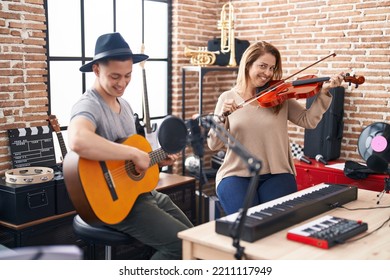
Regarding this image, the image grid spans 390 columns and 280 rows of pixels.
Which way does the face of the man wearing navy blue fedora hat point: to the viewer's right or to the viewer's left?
to the viewer's right

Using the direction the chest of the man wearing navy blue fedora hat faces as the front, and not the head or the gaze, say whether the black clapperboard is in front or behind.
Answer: behind

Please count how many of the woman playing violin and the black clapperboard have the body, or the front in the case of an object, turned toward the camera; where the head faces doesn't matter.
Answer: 2

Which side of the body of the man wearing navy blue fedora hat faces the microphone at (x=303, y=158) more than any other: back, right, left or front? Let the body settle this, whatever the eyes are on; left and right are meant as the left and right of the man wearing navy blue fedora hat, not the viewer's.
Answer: left

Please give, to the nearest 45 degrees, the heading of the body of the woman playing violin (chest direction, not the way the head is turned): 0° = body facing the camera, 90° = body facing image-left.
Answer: approximately 0°

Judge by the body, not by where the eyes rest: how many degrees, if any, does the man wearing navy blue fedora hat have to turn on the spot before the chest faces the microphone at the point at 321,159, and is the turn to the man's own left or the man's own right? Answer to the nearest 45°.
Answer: approximately 90° to the man's own left

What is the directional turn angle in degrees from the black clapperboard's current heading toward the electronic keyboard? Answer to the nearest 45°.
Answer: approximately 45° to its left

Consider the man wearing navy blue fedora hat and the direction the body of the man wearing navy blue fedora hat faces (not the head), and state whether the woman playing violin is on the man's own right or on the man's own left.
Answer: on the man's own left

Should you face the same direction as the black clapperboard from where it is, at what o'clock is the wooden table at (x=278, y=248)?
The wooden table is roughly at 11 o'clock from the black clapperboard.
